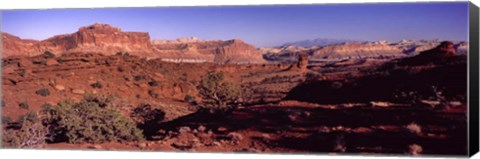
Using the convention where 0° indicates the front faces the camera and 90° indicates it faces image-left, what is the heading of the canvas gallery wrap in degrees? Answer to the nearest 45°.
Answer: approximately 45°
